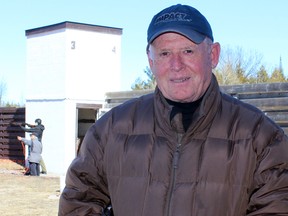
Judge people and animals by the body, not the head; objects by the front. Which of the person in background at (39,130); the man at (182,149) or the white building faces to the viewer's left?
the person in background

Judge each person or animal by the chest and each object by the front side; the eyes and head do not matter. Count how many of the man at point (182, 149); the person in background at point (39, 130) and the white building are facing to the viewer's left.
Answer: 1

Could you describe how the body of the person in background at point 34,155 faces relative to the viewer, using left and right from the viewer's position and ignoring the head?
facing away from the viewer and to the left of the viewer

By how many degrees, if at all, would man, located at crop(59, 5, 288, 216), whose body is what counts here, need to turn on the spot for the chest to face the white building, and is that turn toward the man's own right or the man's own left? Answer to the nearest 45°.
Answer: approximately 180°

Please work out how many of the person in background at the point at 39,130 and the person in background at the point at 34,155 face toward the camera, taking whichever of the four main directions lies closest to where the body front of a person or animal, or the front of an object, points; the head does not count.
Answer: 0

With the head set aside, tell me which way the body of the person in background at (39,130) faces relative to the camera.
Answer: to the viewer's left

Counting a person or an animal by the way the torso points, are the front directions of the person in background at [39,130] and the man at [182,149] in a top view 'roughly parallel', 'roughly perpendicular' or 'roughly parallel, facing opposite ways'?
roughly perpendicular

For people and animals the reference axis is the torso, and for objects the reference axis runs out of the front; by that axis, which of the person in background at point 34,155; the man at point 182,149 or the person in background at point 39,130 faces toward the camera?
the man

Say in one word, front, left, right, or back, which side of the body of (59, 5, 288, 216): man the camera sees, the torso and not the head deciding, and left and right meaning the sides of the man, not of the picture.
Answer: front
